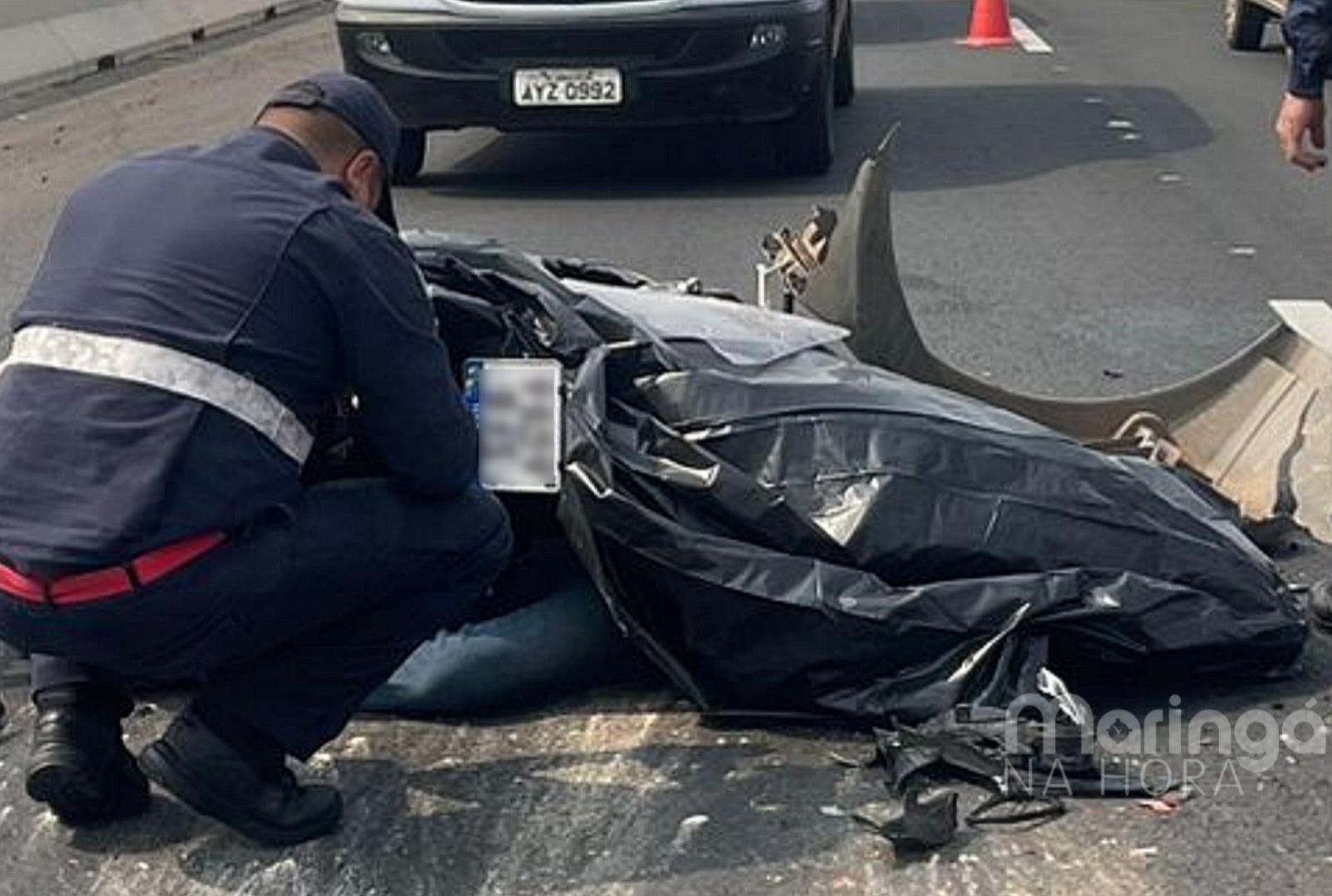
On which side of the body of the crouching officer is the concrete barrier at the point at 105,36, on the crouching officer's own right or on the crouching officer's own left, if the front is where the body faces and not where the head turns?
on the crouching officer's own left

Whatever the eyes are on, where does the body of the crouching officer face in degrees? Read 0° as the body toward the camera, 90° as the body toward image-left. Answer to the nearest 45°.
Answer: approximately 225°

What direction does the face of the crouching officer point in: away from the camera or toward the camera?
away from the camera

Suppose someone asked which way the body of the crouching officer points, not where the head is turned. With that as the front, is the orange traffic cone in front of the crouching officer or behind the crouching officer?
in front

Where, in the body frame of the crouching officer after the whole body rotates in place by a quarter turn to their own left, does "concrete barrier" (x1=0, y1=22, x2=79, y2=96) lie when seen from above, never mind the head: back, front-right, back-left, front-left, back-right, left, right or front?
front-right
